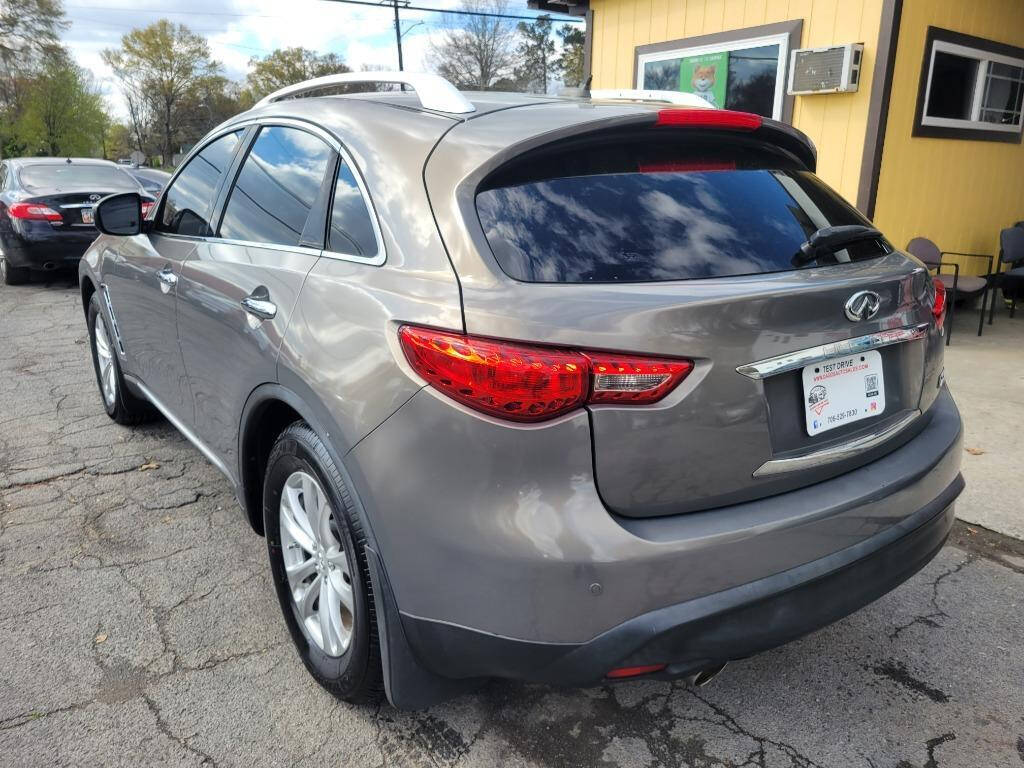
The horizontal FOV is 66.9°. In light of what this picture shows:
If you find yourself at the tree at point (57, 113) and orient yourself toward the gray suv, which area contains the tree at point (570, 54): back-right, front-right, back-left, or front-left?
front-left

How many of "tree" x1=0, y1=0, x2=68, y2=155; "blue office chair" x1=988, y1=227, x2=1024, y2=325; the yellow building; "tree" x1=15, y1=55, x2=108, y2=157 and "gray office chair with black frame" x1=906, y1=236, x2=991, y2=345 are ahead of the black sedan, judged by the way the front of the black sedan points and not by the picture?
2

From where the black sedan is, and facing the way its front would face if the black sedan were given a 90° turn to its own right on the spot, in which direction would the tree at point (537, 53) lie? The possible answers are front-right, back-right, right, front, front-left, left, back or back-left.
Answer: front-left

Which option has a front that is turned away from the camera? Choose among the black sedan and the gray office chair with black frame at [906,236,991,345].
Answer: the black sedan

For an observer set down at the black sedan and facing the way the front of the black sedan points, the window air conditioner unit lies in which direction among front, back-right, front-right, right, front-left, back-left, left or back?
back-right

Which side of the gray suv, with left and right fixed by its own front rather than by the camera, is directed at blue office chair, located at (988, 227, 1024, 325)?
right

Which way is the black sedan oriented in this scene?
away from the camera

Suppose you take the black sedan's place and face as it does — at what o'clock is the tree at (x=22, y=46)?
The tree is roughly at 12 o'clock from the black sedan.

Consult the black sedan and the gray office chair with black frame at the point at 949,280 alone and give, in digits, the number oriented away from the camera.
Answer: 1

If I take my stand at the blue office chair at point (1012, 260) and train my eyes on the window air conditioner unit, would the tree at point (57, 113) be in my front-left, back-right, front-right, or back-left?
front-right

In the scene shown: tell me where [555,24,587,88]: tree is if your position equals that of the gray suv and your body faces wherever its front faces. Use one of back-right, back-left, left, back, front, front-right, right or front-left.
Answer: front-right

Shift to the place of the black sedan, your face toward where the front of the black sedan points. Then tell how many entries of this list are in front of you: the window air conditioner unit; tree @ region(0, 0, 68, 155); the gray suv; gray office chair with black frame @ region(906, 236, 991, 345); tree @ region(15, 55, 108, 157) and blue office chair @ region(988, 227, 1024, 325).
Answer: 2

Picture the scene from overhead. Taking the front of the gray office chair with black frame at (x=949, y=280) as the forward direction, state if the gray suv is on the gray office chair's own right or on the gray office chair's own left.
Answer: on the gray office chair's own right

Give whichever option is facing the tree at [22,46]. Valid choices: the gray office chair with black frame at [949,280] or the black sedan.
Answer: the black sedan

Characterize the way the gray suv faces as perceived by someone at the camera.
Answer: facing away from the viewer and to the left of the viewer

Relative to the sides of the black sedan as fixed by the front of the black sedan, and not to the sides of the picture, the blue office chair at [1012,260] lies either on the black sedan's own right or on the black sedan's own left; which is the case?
on the black sedan's own right

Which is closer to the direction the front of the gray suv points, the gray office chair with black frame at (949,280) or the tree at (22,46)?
the tree

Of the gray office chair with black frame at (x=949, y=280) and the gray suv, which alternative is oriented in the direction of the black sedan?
the gray suv
